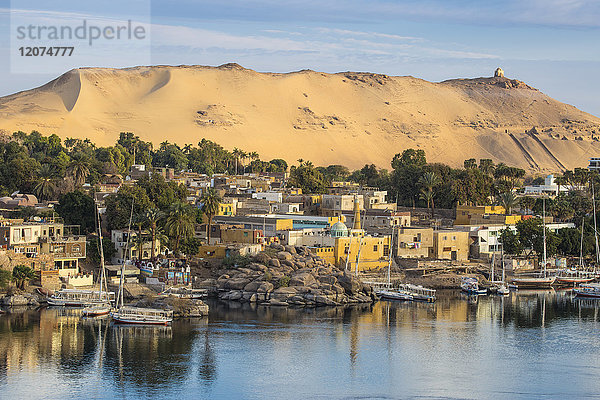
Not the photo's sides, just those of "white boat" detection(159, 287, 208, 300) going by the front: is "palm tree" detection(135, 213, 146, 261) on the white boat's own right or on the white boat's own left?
on the white boat's own right

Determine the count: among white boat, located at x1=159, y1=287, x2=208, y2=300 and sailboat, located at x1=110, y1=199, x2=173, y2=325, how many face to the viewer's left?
2

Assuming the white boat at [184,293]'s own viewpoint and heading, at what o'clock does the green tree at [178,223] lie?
The green tree is roughly at 3 o'clock from the white boat.

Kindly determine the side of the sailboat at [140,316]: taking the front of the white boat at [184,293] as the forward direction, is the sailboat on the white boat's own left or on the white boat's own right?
on the white boat's own left

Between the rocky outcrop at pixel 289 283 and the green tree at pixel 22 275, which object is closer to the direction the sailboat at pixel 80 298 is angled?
the green tree

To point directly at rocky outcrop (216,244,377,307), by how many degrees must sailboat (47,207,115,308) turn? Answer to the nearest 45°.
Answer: approximately 180°

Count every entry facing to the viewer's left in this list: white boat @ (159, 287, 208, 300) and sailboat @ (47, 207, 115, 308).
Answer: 2

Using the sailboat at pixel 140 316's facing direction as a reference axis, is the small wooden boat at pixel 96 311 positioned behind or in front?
in front

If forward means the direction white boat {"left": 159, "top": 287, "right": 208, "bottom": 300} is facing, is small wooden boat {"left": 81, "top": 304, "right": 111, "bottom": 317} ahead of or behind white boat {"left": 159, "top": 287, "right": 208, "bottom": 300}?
ahead

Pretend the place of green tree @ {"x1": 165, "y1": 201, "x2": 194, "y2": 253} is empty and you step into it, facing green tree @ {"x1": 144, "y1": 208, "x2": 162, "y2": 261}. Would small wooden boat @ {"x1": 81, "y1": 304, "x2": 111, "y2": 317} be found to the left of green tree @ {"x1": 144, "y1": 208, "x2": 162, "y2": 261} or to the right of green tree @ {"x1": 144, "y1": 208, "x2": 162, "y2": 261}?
left

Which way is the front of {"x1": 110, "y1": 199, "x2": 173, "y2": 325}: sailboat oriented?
to the viewer's left

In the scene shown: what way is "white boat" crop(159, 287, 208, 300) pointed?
to the viewer's left

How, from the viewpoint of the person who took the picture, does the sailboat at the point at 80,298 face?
facing to the left of the viewer
